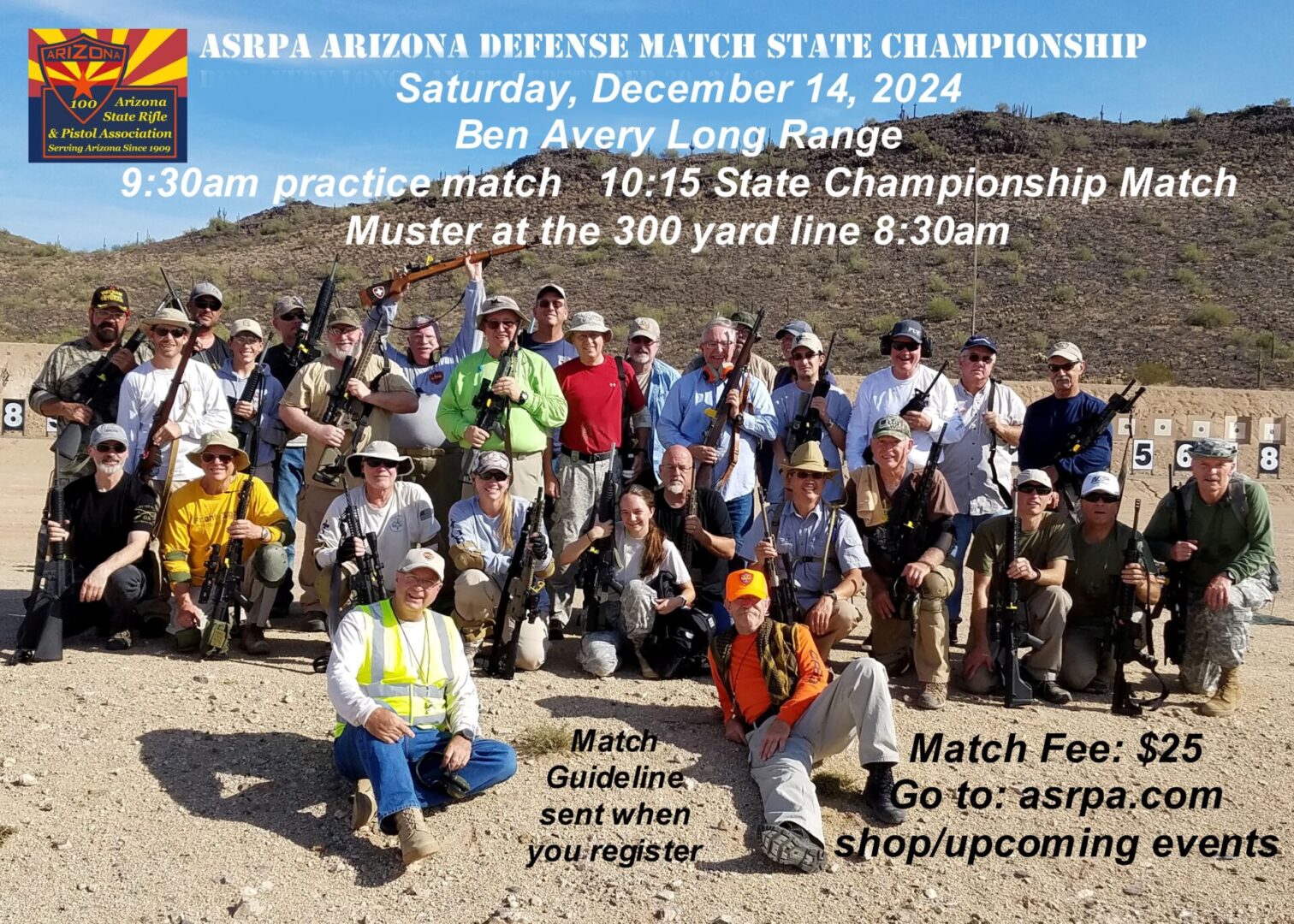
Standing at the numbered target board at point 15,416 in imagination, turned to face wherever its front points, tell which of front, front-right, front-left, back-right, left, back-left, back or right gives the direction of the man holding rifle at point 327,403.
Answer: front

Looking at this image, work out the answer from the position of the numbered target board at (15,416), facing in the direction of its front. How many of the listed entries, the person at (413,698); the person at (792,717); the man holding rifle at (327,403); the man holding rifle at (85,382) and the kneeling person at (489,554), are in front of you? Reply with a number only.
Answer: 5

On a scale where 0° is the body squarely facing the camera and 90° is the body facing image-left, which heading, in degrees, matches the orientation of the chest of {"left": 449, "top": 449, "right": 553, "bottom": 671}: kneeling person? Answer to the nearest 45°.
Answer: approximately 0°

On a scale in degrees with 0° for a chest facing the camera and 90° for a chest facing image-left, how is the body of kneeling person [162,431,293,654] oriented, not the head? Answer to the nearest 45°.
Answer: approximately 0°

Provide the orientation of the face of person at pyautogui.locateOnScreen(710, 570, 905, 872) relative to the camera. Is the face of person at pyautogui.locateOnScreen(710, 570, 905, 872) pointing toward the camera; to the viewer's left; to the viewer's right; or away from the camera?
toward the camera

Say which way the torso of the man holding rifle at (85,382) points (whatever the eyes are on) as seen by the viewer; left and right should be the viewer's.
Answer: facing the viewer and to the right of the viewer

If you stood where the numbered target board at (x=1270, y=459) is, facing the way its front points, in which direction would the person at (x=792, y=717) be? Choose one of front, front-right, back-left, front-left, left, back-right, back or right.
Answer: front

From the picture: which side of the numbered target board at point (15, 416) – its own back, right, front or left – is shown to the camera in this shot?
front

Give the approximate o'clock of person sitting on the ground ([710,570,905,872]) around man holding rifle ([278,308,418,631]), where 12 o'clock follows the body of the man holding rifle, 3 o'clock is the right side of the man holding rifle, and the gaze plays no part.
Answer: The person sitting on the ground is roughly at 11 o'clock from the man holding rifle.

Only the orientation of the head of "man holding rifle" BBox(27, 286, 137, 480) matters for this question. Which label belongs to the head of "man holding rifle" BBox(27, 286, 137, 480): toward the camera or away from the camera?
toward the camera

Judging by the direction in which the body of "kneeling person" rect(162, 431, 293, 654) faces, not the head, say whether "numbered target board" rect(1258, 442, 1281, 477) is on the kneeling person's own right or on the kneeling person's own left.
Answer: on the kneeling person's own left

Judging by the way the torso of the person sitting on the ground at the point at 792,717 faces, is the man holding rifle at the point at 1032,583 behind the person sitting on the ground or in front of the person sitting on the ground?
behind

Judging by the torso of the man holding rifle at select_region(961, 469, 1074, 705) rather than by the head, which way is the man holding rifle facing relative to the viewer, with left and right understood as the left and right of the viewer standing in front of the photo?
facing the viewer

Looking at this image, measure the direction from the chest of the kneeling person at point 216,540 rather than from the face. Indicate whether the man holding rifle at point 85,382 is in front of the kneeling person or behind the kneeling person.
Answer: behind

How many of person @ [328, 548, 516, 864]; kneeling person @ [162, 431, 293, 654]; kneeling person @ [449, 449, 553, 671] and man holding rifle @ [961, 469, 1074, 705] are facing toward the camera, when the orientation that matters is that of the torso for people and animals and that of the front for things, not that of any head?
4

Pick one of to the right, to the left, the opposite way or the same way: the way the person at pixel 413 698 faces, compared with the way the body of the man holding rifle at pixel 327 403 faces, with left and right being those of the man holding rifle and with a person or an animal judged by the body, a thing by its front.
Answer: the same way

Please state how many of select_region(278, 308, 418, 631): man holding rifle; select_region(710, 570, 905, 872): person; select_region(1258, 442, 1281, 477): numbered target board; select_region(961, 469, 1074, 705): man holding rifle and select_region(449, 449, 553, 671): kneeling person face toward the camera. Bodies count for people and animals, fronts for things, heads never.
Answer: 5

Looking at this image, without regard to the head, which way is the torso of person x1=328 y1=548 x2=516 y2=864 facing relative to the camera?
toward the camera

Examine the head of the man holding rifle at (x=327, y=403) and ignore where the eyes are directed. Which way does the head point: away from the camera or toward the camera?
toward the camera
